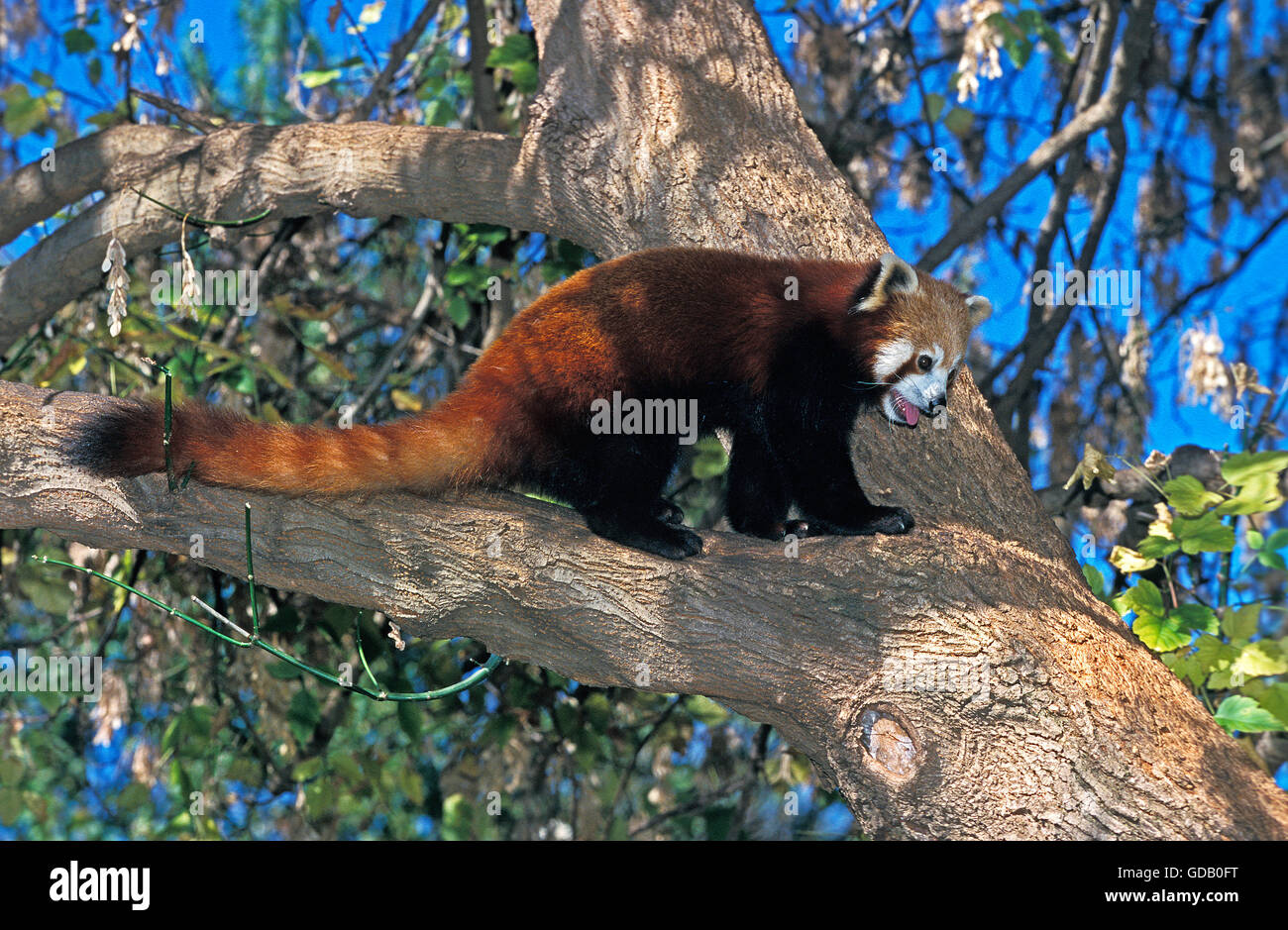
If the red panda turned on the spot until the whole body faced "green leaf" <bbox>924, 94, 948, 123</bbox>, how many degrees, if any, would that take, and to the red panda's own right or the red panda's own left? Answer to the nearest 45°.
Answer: approximately 45° to the red panda's own left

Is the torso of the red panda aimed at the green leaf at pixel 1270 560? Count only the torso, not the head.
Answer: yes

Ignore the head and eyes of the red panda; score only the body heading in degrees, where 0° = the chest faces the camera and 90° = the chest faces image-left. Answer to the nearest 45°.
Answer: approximately 270°
